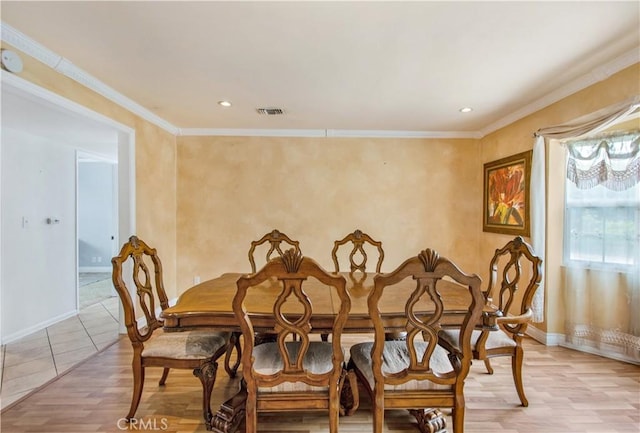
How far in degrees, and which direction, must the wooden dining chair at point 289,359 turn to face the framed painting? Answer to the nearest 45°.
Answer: approximately 45° to its right

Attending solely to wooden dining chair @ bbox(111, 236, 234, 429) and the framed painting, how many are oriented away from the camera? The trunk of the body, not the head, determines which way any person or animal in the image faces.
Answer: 0

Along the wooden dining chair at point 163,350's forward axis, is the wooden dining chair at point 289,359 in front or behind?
in front

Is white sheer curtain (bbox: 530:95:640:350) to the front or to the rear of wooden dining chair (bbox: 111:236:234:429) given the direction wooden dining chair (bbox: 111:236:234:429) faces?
to the front

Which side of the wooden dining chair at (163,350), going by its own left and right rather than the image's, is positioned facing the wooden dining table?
front

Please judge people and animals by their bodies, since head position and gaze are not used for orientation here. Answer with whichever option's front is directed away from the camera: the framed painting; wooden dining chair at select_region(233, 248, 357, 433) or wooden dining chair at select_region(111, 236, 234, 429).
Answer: wooden dining chair at select_region(233, 248, 357, 433)

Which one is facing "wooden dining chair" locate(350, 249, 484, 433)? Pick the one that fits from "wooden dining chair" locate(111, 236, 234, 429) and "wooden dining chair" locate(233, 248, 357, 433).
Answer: "wooden dining chair" locate(111, 236, 234, 429)

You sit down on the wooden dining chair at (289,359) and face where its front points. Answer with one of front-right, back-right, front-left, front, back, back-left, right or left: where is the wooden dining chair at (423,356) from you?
right

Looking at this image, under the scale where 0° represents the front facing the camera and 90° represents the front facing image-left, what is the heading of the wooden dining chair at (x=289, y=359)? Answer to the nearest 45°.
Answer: approximately 180°

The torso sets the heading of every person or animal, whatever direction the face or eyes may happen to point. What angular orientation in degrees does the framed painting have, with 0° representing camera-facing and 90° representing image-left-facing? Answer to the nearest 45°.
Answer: approximately 45°

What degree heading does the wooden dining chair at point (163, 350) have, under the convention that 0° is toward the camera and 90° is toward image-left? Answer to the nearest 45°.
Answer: approximately 315°

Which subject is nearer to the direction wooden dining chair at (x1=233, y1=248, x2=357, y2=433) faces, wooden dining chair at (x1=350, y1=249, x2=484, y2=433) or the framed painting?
the framed painting

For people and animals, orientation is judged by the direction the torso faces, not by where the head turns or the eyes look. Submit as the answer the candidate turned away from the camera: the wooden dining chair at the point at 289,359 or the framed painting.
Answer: the wooden dining chair

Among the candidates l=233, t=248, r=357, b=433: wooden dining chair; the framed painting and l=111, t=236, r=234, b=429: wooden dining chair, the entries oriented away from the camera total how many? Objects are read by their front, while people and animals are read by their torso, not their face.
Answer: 1

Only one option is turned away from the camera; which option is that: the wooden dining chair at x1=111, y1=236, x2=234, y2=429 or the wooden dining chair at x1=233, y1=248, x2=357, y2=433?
the wooden dining chair at x1=233, y1=248, x2=357, y2=433
